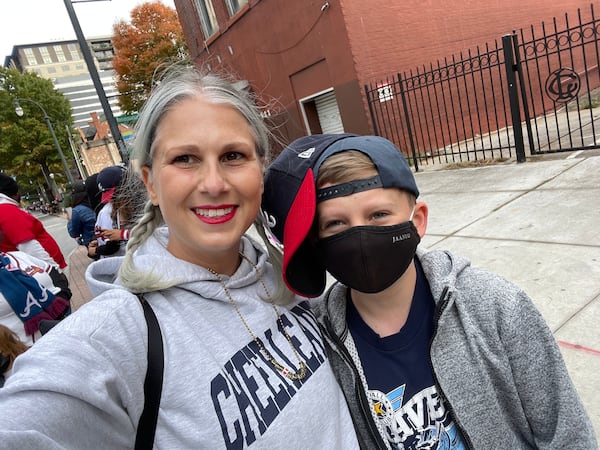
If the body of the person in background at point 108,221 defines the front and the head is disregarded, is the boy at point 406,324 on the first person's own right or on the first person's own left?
on the first person's own left

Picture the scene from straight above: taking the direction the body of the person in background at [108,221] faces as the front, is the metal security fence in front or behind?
behind

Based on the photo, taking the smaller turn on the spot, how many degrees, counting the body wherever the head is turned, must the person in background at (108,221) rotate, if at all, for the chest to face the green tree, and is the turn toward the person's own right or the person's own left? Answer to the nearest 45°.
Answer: approximately 90° to the person's own right

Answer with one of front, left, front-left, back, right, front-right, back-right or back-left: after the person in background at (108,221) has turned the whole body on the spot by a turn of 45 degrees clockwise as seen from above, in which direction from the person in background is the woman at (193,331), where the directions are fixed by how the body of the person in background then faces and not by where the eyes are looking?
back-left

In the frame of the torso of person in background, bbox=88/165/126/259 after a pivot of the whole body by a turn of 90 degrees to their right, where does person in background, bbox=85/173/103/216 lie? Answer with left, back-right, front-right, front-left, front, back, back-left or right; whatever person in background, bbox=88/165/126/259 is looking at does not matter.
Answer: front

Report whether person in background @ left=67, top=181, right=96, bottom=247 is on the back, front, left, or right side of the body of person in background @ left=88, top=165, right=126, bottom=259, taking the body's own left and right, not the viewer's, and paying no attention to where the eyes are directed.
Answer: right
